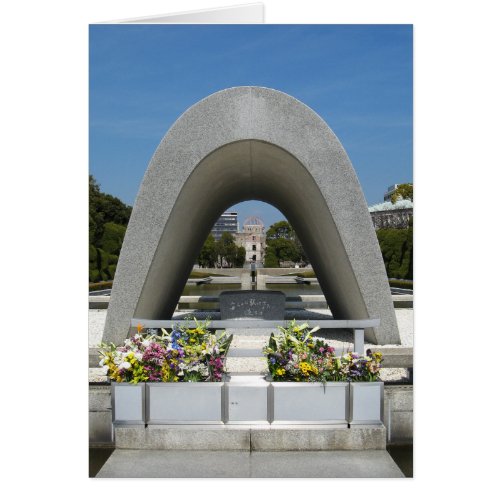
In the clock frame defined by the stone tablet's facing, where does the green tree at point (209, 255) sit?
The green tree is roughly at 6 o'clock from the stone tablet.

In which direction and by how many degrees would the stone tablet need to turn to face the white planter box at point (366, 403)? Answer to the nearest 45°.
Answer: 0° — it already faces it

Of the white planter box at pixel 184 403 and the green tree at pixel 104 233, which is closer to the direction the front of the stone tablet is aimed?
the white planter box

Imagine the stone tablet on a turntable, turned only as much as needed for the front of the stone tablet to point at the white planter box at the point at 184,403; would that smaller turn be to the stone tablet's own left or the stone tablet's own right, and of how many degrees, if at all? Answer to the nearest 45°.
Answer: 0° — it already faces it

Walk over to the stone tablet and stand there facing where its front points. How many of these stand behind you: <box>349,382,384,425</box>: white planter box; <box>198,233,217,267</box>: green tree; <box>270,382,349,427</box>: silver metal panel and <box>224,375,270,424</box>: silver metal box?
1

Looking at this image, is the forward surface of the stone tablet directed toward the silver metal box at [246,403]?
yes

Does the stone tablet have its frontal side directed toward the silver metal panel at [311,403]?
yes

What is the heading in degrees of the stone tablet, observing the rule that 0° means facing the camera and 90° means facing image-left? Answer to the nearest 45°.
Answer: approximately 0°
